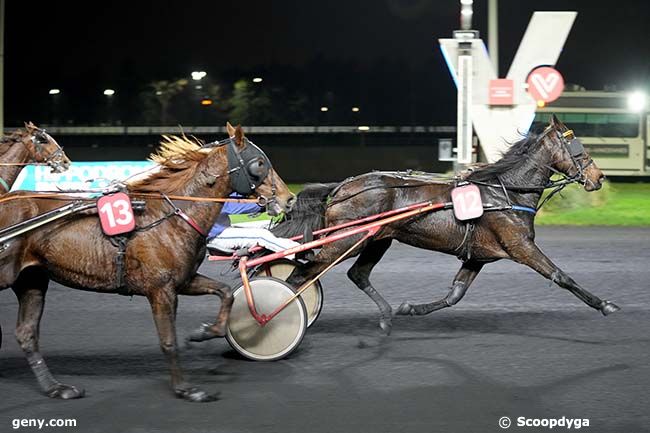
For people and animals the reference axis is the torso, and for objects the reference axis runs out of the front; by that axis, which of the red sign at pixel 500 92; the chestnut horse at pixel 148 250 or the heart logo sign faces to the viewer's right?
the chestnut horse

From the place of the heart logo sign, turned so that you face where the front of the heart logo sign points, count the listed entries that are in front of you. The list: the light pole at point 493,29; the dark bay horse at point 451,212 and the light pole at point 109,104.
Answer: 1

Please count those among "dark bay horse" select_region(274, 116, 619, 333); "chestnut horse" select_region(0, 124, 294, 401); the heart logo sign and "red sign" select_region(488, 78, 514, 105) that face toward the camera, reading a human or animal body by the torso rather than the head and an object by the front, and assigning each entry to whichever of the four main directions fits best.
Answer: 2

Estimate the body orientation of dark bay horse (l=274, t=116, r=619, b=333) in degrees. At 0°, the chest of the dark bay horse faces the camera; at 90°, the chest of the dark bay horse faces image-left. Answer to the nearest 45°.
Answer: approximately 270°

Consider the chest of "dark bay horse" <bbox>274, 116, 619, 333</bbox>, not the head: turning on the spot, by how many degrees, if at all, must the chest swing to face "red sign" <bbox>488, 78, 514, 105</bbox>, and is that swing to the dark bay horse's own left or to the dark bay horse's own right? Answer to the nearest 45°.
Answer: approximately 90° to the dark bay horse's own left

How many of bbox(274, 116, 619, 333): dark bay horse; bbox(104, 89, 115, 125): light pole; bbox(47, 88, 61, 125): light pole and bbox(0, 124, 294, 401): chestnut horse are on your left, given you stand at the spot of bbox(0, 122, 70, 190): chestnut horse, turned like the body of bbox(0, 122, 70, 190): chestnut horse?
2

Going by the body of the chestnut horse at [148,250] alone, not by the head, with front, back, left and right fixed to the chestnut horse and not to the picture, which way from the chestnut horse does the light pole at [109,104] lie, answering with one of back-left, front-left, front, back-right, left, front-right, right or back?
left

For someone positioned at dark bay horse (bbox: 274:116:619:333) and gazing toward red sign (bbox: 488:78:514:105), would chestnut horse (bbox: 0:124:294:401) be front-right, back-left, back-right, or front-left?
back-left

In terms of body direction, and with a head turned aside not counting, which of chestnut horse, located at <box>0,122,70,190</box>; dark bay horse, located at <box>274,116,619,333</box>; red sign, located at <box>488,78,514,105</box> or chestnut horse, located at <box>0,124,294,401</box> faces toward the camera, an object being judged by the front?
the red sign

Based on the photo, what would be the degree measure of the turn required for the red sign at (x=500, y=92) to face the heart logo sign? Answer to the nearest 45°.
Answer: approximately 90° to its left

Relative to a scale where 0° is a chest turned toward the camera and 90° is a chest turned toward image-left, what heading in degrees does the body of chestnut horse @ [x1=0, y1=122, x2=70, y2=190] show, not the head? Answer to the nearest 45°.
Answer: approximately 270°

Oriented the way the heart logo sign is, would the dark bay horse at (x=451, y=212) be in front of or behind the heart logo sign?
in front

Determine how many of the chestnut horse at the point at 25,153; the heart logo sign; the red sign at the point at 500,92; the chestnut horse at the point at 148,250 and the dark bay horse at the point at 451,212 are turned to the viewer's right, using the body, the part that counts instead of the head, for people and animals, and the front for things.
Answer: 3
